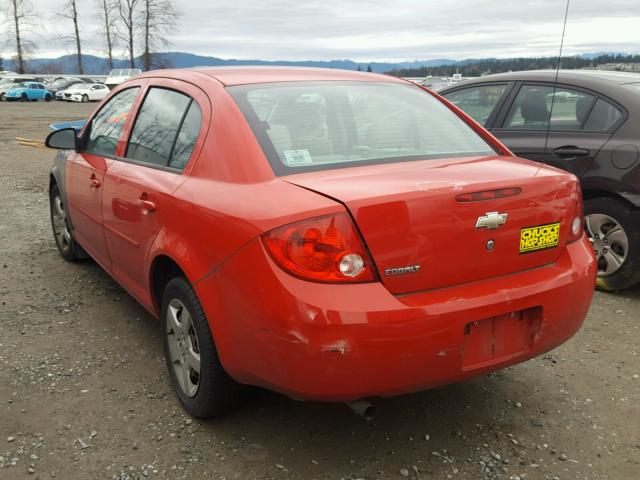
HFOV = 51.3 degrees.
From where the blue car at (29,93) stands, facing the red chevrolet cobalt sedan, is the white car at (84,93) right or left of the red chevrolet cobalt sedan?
left

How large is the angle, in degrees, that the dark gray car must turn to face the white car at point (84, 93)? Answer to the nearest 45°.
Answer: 0° — it already faces it

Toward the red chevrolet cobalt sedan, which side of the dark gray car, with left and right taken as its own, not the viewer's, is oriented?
left

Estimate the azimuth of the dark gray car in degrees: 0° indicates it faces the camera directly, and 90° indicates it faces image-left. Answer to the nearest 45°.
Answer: approximately 135°

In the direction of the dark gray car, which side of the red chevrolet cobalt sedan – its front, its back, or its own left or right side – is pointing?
right

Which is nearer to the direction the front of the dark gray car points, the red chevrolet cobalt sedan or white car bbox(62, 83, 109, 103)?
the white car

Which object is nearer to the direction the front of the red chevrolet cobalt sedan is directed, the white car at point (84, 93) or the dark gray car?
the white car

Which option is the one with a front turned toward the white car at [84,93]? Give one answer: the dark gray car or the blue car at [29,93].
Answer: the dark gray car

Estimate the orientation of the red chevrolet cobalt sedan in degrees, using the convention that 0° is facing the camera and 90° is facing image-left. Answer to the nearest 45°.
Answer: approximately 135°

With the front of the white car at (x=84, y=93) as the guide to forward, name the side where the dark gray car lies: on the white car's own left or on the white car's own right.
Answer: on the white car's own left

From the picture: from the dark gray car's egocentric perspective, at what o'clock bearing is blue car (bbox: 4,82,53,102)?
The blue car is roughly at 12 o'clock from the dark gray car.

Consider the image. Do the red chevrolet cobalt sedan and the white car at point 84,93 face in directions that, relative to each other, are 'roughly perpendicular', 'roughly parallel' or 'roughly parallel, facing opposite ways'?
roughly perpendicular
